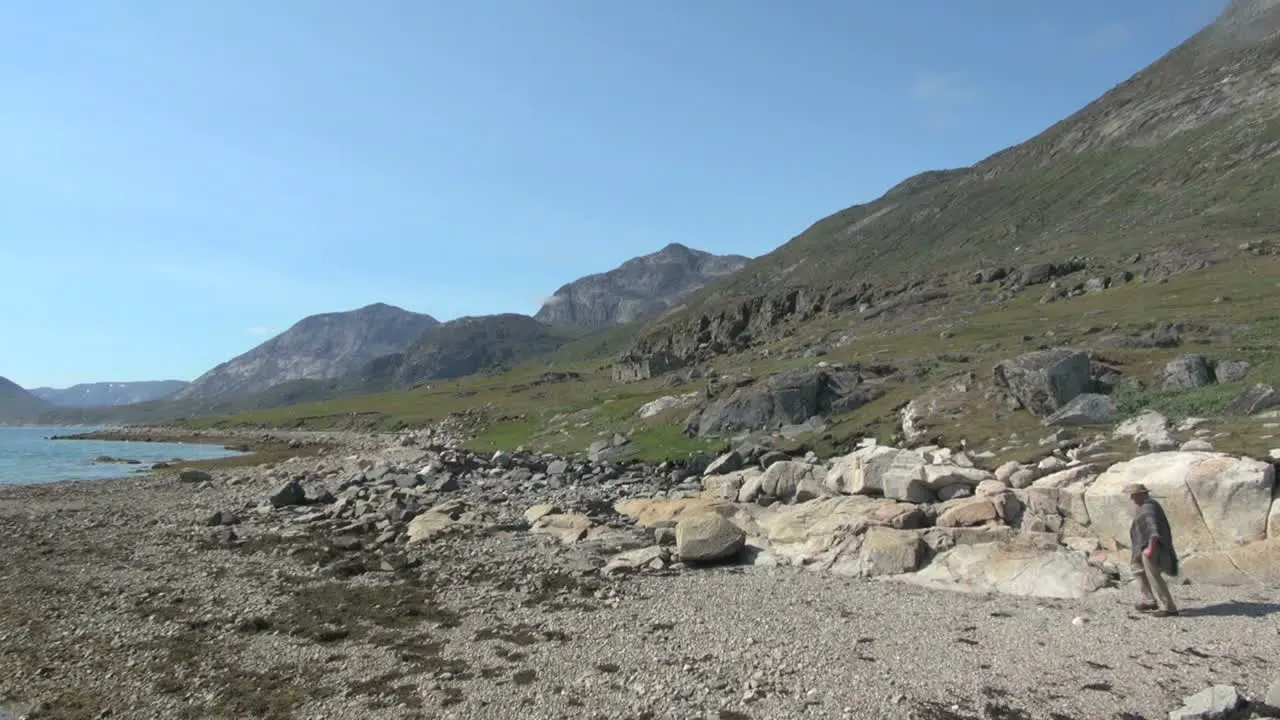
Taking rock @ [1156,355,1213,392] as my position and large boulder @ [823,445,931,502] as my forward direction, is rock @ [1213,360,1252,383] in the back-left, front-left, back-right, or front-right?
back-left

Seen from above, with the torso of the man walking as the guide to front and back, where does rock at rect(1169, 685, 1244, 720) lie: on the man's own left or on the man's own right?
on the man's own left

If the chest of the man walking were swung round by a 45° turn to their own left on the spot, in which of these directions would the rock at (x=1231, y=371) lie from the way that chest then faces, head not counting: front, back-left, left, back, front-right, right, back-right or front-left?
back-right

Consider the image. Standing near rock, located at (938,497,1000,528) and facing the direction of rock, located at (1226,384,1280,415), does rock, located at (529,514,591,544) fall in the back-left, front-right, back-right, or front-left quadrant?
back-left

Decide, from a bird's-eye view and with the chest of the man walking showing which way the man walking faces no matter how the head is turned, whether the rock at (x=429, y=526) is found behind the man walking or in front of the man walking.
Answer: in front

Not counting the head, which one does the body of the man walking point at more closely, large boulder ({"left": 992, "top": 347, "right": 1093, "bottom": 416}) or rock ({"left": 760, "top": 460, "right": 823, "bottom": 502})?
the rock

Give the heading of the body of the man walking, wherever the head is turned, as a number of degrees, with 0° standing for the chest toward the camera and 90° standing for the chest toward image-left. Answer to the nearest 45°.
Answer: approximately 90°

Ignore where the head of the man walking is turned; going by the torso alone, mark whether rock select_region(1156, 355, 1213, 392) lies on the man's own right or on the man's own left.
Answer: on the man's own right

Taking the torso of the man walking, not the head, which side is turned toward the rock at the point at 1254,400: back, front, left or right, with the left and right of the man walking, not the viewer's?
right

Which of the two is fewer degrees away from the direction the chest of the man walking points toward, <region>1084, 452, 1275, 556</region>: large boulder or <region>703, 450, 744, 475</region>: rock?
the rock

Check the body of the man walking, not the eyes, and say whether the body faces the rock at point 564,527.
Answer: yes

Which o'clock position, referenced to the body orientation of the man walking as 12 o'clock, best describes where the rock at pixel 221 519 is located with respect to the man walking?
The rock is roughly at 12 o'clock from the man walking.

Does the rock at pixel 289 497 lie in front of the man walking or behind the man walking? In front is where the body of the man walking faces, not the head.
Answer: in front

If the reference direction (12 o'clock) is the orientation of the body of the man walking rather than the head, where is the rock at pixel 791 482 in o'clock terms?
The rock is roughly at 1 o'clock from the man walking.

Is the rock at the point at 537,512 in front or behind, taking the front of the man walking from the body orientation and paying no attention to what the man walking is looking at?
in front
